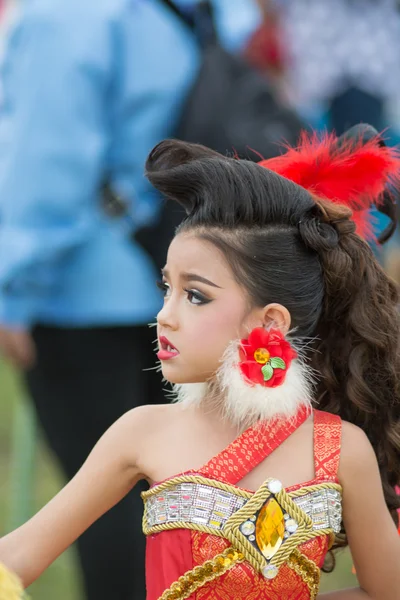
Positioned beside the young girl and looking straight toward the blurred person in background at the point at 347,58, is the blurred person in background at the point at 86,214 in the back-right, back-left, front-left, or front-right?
front-left

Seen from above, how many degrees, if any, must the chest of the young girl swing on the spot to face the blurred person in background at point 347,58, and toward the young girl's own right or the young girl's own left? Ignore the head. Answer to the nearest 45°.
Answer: approximately 180°

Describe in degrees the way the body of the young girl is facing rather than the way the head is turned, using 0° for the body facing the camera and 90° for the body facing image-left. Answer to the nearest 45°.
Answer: approximately 0°

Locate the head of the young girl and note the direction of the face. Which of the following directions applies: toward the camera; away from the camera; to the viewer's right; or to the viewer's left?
to the viewer's left

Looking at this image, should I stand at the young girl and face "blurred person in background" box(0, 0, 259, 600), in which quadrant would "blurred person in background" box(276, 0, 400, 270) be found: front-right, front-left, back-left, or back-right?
front-right

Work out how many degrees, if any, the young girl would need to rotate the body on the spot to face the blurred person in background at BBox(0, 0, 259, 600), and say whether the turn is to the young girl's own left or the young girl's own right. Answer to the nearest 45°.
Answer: approximately 180°

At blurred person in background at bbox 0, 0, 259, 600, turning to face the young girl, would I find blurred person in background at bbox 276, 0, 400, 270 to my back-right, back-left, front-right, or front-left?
back-left
